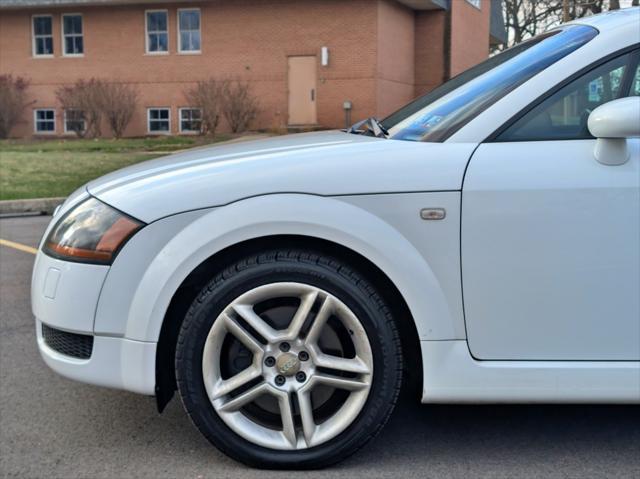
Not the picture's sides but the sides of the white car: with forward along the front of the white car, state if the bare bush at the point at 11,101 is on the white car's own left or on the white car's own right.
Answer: on the white car's own right

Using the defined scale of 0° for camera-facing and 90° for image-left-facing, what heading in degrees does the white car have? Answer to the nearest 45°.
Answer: approximately 90°

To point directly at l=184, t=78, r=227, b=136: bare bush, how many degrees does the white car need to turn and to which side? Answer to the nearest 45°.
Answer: approximately 90° to its right

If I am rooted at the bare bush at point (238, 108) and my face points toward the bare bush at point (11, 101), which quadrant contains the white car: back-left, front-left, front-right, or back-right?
back-left

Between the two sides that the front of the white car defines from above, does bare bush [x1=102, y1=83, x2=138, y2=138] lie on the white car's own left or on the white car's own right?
on the white car's own right

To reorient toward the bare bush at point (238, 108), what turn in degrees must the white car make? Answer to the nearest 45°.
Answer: approximately 90° to its right
